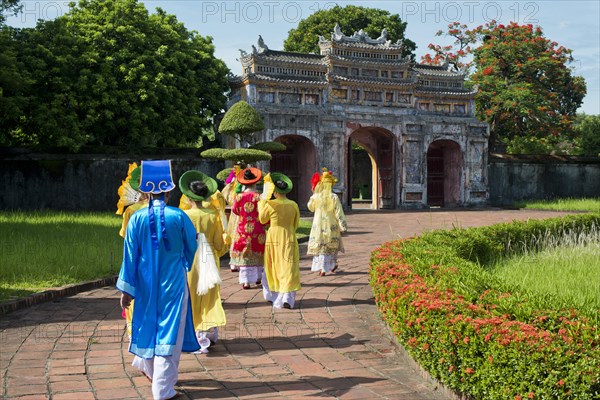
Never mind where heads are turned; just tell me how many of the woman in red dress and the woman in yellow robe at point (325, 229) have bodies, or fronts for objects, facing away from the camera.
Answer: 2

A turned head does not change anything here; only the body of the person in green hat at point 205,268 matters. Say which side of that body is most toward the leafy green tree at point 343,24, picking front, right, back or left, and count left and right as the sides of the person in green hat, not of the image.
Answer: front

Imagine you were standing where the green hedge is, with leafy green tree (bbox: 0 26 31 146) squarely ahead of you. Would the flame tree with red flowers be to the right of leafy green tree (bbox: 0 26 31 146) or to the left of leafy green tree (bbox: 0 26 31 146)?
right

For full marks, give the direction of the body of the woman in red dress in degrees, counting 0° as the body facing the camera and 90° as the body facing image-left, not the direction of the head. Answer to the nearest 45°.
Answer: approximately 180°

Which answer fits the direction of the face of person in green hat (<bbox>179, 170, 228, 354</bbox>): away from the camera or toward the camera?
away from the camera

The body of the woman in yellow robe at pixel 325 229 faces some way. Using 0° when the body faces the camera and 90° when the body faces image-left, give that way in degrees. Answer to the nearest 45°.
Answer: approximately 180°

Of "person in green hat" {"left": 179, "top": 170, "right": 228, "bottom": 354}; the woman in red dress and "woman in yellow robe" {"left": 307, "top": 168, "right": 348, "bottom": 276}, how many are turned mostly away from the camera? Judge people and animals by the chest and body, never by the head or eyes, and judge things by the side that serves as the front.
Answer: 3

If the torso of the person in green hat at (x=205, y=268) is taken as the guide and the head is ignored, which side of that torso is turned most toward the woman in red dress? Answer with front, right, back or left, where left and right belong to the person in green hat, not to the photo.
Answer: front

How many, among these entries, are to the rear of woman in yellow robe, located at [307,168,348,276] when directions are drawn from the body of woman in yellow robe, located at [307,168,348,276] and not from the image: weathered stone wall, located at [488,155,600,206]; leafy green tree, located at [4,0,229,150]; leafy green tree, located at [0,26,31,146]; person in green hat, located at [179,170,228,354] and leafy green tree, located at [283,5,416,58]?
1

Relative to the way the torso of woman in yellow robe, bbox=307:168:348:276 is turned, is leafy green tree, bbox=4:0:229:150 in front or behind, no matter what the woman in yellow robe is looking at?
in front

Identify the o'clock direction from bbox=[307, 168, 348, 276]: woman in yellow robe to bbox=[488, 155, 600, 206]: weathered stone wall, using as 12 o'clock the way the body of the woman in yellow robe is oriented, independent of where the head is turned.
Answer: The weathered stone wall is roughly at 1 o'clock from the woman in yellow robe.

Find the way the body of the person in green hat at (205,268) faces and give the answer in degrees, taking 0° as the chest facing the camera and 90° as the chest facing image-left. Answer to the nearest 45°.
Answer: approximately 180°

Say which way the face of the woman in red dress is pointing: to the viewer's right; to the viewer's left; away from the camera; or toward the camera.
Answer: away from the camera
